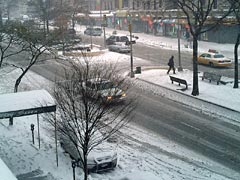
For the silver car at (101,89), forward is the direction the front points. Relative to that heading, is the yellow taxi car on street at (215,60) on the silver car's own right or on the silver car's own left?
on the silver car's own left

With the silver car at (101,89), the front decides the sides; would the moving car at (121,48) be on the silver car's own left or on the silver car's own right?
on the silver car's own left

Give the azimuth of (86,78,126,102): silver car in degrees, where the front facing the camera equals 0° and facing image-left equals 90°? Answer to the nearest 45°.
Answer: approximately 315°
